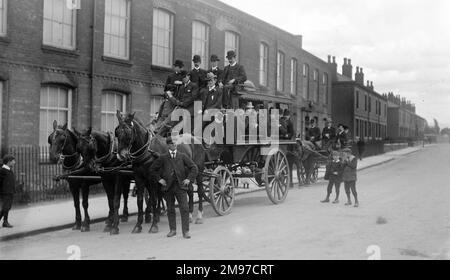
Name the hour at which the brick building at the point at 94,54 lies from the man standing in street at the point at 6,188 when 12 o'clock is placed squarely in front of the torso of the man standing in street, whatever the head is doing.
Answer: The brick building is roughly at 10 o'clock from the man standing in street.

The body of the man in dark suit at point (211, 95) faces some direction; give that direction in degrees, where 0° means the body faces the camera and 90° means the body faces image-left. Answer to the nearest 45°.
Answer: approximately 0°

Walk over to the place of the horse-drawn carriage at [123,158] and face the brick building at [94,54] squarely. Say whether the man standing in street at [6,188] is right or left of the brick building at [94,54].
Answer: left

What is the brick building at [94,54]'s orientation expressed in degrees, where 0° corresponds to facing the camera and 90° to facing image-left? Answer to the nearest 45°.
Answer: approximately 315°

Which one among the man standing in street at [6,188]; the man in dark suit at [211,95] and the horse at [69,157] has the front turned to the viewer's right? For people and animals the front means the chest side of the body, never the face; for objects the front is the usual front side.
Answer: the man standing in street

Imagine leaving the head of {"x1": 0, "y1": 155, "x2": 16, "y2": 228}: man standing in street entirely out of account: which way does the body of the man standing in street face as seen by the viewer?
to the viewer's right

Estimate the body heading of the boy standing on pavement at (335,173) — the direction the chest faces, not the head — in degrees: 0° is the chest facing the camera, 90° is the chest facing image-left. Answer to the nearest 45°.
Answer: approximately 45°

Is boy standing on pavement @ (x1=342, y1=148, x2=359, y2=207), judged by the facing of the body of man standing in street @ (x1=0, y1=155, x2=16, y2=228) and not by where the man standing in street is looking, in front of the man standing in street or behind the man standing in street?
in front

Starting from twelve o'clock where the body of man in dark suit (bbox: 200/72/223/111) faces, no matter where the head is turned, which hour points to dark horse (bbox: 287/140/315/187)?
The dark horse is roughly at 7 o'clock from the man in dark suit.

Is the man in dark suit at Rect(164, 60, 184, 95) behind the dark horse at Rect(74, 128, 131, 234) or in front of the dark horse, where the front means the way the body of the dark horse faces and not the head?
behind
